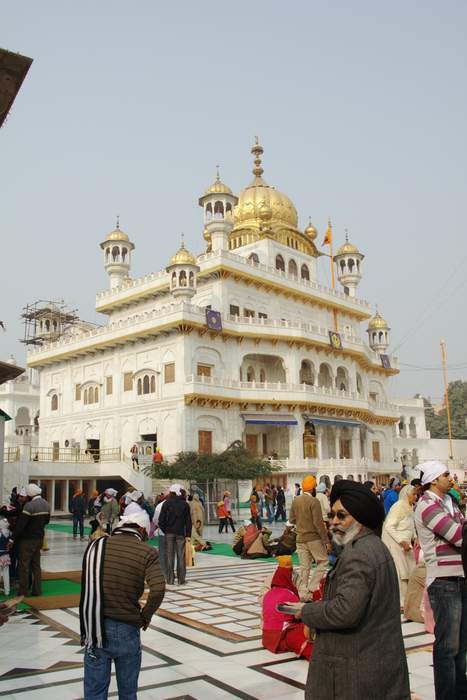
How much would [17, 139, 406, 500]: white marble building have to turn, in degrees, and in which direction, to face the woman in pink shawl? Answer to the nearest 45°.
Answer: approximately 45° to its right

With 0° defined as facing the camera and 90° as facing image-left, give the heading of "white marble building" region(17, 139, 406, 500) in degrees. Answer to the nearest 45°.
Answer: approximately 315°

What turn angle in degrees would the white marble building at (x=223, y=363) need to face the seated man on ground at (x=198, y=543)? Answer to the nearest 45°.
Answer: approximately 45° to its right

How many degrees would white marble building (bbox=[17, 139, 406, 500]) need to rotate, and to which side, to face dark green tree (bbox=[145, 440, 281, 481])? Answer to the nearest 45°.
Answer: approximately 45° to its right

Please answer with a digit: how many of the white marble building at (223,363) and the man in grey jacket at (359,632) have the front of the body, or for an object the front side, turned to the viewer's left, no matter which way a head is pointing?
1

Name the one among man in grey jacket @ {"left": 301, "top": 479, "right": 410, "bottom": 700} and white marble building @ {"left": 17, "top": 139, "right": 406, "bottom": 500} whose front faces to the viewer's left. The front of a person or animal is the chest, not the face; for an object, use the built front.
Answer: the man in grey jacket

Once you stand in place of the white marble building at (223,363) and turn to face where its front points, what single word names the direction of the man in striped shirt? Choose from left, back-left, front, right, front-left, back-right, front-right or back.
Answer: front-right

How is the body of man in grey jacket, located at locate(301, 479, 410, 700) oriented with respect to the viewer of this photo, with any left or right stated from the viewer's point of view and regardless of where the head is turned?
facing to the left of the viewer

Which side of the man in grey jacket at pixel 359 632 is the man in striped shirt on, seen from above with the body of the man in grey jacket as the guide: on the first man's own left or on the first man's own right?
on the first man's own right

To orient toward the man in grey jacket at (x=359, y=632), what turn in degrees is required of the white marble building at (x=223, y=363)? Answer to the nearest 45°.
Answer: approximately 45° to its right

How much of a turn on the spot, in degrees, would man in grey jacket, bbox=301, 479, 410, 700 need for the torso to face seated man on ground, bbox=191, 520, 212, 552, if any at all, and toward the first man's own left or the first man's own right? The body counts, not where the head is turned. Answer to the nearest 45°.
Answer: approximately 90° to the first man's own right

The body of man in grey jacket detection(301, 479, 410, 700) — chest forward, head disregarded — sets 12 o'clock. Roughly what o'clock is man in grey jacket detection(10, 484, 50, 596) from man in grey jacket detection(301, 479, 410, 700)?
man in grey jacket detection(10, 484, 50, 596) is roughly at 2 o'clock from man in grey jacket detection(301, 479, 410, 700).

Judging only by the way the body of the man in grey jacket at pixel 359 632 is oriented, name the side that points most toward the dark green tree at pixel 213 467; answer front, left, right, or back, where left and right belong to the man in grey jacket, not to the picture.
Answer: right
